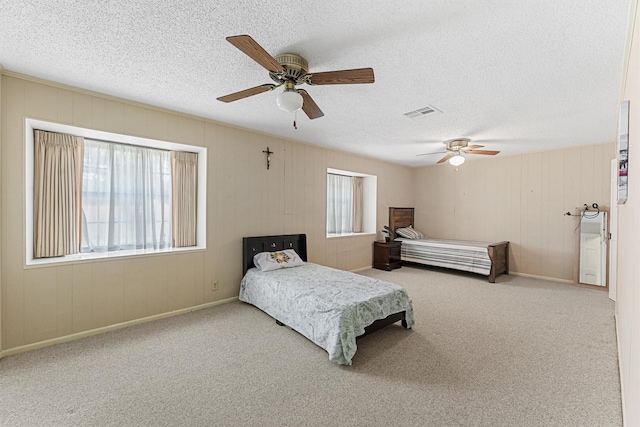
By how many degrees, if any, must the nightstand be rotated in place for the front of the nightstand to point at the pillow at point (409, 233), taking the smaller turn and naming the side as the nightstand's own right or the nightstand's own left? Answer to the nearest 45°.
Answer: approximately 90° to the nightstand's own left

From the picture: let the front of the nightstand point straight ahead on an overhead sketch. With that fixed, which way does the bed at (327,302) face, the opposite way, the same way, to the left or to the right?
the same way

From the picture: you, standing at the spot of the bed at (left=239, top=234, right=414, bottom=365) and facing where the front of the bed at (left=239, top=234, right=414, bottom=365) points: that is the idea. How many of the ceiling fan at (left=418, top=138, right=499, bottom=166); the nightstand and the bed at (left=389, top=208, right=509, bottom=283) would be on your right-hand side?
0

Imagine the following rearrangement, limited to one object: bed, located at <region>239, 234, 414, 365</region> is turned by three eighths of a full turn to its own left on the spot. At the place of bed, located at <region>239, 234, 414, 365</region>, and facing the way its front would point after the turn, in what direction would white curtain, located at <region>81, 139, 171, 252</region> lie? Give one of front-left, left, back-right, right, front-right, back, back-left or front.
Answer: left

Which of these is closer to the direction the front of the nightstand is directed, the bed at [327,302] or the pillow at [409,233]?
the bed

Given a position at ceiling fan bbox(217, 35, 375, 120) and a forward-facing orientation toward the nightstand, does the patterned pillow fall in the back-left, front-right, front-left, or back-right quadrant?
front-left

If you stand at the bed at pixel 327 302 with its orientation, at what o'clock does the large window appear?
The large window is roughly at 5 o'clock from the bed.

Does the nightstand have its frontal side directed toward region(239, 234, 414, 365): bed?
no

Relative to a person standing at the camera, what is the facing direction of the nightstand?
facing the viewer and to the right of the viewer

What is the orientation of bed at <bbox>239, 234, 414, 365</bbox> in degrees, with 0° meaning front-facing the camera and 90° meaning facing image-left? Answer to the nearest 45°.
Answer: approximately 315°

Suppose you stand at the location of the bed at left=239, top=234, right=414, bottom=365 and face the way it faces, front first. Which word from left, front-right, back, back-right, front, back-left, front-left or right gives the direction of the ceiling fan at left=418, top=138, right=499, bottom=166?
left

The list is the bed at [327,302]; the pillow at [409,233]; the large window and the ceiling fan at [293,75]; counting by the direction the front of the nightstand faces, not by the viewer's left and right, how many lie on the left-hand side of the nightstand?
1

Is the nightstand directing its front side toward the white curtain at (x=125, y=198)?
no

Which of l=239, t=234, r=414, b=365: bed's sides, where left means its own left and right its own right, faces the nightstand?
left

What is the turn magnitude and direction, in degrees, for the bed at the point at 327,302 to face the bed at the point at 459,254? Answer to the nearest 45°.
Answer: approximately 90° to its left

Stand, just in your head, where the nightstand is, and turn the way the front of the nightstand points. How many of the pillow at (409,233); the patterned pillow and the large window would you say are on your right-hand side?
2

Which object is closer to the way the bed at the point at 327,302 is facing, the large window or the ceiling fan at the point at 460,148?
the ceiling fan

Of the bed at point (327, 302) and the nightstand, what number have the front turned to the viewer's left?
0

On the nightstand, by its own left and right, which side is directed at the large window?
right

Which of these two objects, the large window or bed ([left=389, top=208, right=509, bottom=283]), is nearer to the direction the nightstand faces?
the bed
